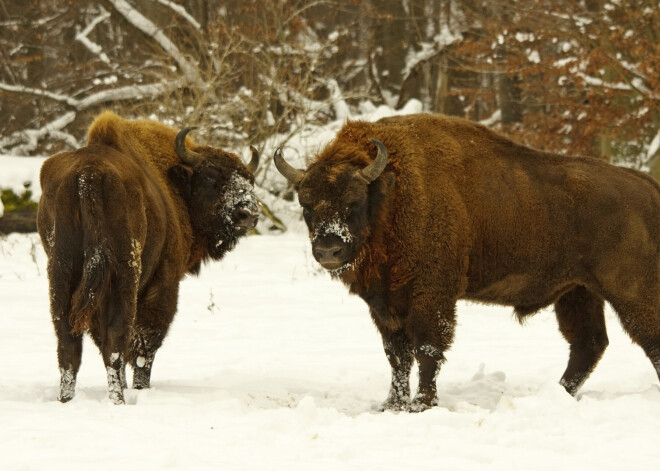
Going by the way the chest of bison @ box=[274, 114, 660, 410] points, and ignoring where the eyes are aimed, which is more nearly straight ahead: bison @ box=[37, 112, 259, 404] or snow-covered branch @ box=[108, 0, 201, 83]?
the bison

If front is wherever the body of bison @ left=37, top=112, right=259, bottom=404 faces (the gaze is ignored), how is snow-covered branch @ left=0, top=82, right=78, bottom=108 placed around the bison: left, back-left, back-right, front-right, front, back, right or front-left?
front-left

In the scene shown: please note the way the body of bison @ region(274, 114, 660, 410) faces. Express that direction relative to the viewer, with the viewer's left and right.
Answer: facing the viewer and to the left of the viewer

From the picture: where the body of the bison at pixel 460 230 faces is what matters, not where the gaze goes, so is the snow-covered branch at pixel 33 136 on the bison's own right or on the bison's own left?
on the bison's own right

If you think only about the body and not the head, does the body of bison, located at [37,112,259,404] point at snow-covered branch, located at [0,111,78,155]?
no

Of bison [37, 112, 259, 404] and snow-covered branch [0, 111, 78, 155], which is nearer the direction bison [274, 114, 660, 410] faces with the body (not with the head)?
the bison

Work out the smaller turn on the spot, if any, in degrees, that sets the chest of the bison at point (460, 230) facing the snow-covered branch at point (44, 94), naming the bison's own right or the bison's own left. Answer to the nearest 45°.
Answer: approximately 90° to the bison's own right

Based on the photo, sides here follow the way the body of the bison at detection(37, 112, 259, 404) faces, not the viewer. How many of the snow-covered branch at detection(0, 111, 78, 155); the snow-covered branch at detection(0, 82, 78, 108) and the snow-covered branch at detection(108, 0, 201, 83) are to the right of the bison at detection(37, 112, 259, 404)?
0

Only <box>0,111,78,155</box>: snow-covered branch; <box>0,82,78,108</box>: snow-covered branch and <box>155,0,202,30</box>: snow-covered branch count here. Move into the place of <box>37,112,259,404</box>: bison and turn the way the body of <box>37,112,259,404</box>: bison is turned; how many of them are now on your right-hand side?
0

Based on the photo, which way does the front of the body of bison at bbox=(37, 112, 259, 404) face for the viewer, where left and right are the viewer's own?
facing away from the viewer and to the right of the viewer
